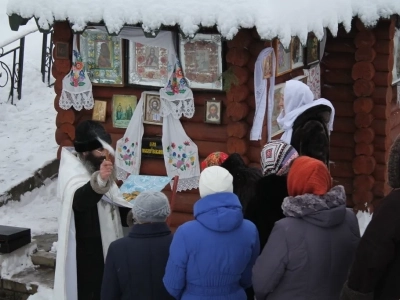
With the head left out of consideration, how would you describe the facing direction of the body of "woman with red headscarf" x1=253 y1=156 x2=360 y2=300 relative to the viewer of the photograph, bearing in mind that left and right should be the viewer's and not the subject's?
facing away from the viewer and to the left of the viewer

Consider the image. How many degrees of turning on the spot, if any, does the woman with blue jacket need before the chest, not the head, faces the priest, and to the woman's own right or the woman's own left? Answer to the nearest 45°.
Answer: approximately 45° to the woman's own left

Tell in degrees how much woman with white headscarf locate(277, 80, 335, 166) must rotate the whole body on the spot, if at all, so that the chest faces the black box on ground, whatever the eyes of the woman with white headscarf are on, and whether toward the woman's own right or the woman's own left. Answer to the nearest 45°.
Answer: approximately 45° to the woman's own left

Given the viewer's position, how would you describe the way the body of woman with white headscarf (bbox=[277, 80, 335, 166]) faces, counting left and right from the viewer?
facing away from the viewer and to the left of the viewer

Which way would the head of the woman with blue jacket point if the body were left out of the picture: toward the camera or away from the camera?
away from the camera

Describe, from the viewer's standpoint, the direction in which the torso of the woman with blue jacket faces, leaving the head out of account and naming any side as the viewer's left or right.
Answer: facing away from the viewer
